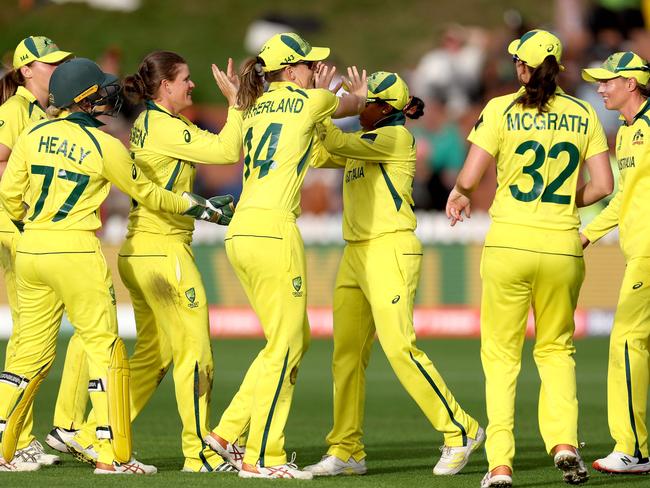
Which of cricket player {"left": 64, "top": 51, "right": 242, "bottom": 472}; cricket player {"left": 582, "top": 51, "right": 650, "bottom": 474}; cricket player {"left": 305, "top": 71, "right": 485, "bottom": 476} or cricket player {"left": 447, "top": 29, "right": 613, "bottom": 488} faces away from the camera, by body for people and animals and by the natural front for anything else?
cricket player {"left": 447, "top": 29, "right": 613, "bottom": 488}

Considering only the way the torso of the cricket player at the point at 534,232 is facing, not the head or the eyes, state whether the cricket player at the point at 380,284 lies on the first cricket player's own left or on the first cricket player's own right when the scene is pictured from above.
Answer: on the first cricket player's own left

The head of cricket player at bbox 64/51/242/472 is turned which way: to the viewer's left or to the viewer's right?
to the viewer's right

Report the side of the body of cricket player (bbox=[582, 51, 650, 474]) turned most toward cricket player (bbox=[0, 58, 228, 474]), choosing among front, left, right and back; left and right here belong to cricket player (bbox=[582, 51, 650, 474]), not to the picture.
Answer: front

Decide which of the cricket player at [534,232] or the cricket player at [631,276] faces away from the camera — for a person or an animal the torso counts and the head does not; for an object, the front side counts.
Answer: the cricket player at [534,232]

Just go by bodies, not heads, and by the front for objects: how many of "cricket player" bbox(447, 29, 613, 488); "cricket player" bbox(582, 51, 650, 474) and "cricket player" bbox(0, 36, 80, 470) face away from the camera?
1

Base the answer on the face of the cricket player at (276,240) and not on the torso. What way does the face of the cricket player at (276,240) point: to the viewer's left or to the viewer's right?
to the viewer's right

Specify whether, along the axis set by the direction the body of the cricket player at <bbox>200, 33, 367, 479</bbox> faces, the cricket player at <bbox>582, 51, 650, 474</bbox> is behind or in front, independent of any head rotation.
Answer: in front

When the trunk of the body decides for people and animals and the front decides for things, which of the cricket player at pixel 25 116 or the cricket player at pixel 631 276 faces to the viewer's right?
the cricket player at pixel 25 116

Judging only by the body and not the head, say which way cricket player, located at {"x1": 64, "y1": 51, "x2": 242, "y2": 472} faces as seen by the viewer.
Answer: to the viewer's right

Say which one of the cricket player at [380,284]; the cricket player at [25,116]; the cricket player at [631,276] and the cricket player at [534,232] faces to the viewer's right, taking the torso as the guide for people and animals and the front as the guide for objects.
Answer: the cricket player at [25,116]

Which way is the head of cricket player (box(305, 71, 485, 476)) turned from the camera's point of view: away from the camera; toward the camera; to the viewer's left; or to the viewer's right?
to the viewer's left
